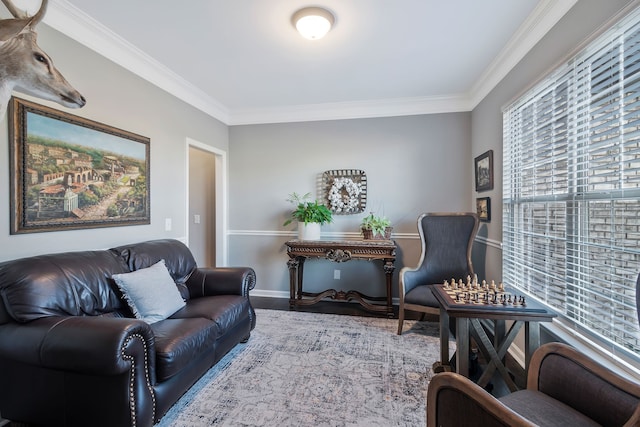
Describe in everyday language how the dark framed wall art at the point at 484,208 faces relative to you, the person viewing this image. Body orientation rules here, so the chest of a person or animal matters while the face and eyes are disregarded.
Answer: facing the viewer and to the left of the viewer

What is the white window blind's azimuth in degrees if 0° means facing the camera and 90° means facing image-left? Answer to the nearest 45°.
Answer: approximately 45°

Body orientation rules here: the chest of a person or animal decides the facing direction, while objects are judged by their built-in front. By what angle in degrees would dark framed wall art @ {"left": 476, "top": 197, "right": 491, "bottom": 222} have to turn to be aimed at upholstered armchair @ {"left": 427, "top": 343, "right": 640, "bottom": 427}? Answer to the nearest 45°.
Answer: approximately 45° to its left

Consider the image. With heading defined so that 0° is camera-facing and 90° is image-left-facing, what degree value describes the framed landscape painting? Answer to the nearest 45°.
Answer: approximately 315°

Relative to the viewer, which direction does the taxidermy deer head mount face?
to the viewer's right

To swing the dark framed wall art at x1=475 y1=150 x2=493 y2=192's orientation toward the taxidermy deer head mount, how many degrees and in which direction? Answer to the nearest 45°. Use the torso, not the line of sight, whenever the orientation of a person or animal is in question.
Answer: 0° — it already faces it

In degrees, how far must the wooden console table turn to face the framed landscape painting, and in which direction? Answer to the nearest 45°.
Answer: approximately 45° to its right

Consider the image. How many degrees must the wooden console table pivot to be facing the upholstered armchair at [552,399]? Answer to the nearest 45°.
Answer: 0° — it already faces it

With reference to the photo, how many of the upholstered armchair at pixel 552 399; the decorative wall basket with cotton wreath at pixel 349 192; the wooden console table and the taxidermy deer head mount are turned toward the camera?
2

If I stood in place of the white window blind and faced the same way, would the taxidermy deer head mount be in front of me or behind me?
in front

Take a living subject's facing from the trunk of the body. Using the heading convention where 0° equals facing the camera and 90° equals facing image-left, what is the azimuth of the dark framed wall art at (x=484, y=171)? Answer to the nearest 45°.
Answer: approximately 45°

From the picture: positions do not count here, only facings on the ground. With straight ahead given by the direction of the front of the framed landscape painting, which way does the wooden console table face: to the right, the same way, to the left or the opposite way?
to the right

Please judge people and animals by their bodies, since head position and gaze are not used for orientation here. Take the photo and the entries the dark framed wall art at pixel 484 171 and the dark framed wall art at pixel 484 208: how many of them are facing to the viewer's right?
0

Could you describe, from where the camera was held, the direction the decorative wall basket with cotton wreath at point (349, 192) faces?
facing the viewer

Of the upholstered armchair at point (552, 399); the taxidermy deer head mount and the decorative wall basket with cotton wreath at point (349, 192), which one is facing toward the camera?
the decorative wall basket with cotton wreath

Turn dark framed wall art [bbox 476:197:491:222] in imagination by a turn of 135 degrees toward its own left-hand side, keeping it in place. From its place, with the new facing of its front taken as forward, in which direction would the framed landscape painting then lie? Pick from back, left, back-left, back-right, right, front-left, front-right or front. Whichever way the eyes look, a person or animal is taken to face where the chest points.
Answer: back-right

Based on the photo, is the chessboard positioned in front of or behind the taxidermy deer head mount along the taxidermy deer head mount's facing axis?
in front
